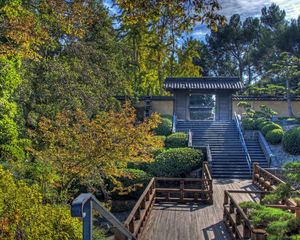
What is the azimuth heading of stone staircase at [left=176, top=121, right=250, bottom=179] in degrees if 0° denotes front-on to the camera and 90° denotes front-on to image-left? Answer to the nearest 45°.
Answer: approximately 0°

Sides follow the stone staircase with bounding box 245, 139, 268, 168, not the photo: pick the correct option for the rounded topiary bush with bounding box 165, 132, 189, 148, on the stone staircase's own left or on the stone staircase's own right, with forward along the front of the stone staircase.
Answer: on the stone staircase's own right

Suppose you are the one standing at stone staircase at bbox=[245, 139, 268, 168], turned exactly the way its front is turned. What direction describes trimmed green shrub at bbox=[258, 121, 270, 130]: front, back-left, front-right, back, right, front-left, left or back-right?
back

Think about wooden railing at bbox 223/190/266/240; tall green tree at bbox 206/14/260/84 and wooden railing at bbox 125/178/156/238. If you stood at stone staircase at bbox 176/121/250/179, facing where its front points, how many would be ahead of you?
2

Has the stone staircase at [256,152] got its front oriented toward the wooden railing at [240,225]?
yes

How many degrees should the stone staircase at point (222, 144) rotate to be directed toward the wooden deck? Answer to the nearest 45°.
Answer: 0° — it already faces it

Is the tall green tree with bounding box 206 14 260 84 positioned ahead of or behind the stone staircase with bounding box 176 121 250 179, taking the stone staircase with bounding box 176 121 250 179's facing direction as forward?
behind

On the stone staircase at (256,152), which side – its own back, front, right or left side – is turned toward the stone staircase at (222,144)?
right

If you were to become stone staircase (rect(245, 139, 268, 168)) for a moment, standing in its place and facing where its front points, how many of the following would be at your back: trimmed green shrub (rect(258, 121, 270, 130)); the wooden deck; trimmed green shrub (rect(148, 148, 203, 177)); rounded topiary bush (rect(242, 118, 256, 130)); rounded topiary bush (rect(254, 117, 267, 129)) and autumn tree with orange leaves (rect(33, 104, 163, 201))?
3

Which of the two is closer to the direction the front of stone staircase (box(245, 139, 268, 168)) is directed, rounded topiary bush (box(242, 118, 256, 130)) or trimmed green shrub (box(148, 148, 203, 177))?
the trimmed green shrub

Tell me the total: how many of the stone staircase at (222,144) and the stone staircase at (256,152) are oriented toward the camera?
2
